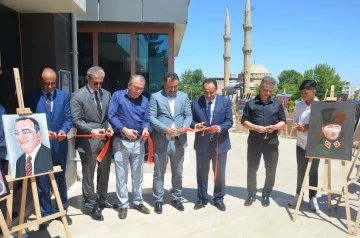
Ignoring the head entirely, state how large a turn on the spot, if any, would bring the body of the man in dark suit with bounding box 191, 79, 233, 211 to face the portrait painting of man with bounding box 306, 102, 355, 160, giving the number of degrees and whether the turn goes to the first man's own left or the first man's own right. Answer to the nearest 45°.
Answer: approximately 90° to the first man's own left

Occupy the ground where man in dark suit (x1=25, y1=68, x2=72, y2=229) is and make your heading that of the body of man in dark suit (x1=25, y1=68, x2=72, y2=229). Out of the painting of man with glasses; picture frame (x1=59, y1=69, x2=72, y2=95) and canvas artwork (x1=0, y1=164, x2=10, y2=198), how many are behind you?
1

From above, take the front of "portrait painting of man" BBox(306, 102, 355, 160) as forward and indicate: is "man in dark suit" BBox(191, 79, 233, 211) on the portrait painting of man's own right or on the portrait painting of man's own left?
on the portrait painting of man's own right

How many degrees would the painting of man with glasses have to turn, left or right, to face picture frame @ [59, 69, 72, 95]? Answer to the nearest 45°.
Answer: approximately 180°

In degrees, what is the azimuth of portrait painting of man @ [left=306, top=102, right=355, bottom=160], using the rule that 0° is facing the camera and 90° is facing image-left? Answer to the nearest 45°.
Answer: approximately 0°

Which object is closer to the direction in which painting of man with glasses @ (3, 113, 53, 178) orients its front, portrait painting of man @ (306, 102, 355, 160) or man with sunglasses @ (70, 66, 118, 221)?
the portrait painting of man
